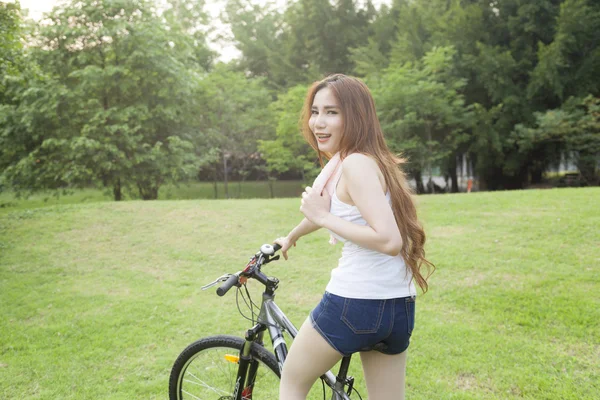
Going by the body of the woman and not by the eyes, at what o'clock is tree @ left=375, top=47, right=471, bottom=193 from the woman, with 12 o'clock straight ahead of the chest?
The tree is roughly at 2 o'clock from the woman.

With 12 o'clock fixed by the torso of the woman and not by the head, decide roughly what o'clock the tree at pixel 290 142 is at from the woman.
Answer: The tree is roughly at 1 o'clock from the woman.

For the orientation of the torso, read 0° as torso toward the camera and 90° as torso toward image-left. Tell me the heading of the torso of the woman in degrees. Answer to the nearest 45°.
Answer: approximately 135°

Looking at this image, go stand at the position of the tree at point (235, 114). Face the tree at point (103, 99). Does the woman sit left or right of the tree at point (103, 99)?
left
